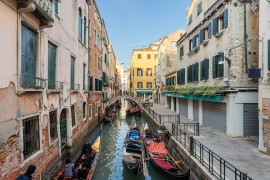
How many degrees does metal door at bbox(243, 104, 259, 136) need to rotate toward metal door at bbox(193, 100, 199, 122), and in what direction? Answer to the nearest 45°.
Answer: approximately 135° to its right

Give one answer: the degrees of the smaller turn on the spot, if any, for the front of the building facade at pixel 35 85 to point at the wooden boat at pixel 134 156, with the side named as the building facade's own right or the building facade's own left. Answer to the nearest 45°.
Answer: approximately 45° to the building facade's own left

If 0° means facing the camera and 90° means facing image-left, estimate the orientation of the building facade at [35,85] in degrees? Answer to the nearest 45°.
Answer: approximately 315°

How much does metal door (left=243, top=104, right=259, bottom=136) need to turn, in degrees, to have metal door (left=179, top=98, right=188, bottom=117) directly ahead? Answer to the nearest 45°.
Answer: approximately 135° to its right

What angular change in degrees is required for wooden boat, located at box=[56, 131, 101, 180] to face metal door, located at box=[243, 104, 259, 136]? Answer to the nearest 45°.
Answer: approximately 45° to its right

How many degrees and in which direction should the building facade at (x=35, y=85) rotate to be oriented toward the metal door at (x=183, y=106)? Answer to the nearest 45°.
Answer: approximately 90° to its left

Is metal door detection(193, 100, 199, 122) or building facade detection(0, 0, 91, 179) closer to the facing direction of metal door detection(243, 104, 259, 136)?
the building facade
